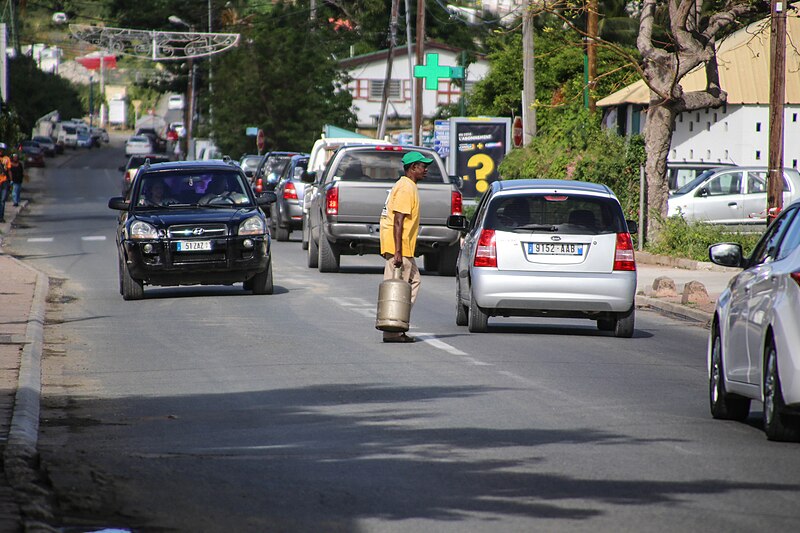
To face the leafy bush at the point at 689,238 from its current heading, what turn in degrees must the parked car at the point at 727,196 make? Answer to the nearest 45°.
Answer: approximately 90° to its left

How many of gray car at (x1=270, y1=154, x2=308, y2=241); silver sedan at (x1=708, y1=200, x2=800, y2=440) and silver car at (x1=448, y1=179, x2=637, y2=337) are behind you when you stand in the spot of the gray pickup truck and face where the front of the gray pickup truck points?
2

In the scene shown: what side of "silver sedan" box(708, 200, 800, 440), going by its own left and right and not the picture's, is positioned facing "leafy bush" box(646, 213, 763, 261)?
front

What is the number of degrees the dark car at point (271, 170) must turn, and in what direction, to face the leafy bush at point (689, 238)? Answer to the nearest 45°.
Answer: approximately 135° to its right

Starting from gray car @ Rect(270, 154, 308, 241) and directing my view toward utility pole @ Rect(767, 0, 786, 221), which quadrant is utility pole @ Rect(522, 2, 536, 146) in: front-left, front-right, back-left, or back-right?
front-left

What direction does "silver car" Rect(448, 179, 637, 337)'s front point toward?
away from the camera

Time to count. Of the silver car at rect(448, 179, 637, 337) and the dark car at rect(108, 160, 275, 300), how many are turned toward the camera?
1

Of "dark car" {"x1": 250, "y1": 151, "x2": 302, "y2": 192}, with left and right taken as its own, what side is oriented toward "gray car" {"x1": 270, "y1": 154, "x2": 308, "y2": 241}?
back

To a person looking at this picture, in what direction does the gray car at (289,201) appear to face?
facing away from the viewer

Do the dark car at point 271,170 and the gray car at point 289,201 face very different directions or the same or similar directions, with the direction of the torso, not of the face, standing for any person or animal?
same or similar directions

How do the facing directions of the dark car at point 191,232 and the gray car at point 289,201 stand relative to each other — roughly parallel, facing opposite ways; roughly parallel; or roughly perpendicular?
roughly parallel, facing opposite ways

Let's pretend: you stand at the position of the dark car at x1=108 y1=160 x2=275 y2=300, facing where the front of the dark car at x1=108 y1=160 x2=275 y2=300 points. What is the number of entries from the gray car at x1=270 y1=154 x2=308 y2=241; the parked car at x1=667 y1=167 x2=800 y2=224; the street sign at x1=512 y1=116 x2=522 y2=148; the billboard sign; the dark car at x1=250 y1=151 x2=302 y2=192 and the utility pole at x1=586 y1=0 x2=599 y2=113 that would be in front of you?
0

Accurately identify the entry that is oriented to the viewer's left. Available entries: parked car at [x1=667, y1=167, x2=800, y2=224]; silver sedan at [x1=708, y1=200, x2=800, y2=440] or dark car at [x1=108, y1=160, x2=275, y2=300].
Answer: the parked car

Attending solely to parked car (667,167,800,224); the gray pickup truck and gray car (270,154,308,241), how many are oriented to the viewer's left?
1

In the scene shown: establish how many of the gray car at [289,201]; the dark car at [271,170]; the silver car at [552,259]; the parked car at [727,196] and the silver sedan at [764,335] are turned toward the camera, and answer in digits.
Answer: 0

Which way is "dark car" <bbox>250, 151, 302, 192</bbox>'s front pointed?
away from the camera

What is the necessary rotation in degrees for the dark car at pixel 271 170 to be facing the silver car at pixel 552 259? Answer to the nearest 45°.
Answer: approximately 180°

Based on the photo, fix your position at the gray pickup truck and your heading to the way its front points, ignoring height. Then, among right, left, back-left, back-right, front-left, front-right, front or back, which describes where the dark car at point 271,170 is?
front

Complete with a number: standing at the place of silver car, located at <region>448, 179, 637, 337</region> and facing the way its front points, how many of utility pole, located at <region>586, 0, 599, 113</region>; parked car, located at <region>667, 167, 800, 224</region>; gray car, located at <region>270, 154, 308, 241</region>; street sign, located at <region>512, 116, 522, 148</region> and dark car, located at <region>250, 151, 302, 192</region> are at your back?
0

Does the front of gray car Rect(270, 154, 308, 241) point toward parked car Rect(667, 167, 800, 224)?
no

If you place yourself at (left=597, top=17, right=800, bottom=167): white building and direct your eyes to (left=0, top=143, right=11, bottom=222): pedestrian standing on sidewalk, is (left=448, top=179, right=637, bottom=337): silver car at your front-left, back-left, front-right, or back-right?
front-left

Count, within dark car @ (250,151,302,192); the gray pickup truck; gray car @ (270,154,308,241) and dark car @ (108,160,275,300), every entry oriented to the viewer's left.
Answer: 0

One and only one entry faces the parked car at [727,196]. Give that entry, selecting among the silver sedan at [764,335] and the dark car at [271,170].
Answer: the silver sedan

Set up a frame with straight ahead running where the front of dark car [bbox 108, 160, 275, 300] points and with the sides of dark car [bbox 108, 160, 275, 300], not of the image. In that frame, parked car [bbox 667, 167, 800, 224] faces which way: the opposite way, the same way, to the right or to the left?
to the right

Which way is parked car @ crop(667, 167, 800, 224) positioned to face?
to the viewer's left
